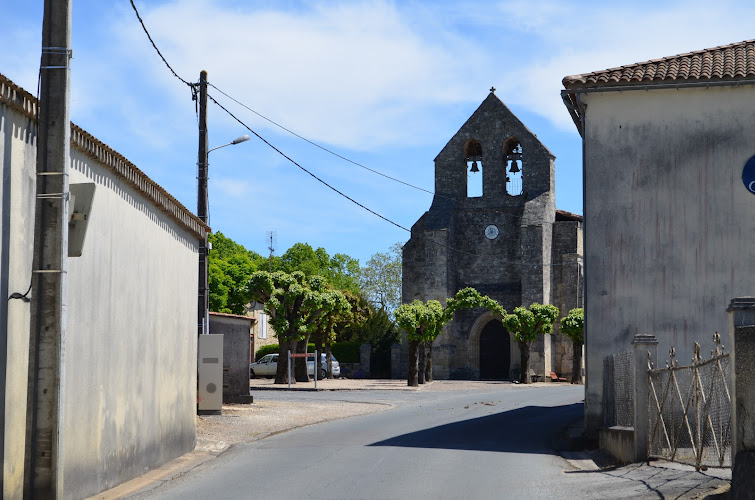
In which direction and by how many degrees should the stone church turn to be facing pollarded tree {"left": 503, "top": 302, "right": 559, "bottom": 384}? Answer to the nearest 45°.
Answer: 0° — it already faces it

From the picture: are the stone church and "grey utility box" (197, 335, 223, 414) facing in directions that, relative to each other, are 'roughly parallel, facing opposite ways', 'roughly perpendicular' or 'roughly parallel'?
roughly parallel

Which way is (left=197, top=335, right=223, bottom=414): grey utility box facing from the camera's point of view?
toward the camera

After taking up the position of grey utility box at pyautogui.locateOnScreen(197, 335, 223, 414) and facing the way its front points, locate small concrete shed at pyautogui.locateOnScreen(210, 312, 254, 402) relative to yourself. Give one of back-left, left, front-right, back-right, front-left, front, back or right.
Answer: back

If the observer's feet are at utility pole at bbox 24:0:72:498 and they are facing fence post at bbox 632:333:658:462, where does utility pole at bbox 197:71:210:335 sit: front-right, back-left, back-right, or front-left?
front-left

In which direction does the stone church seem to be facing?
toward the camera

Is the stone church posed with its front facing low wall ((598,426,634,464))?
yes

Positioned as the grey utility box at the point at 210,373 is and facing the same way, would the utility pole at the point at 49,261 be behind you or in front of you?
in front

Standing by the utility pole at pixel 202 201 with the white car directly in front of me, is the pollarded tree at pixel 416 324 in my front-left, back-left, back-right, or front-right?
front-right

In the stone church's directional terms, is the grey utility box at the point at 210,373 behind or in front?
in front

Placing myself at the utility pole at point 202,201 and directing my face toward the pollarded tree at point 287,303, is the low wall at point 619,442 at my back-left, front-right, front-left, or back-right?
back-right

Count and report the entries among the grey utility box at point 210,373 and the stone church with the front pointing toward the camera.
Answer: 2

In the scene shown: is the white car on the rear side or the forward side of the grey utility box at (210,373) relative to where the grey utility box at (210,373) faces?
on the rear side

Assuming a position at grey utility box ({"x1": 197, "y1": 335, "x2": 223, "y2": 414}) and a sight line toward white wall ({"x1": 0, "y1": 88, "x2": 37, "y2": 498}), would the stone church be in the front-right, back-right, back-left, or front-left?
back-left
